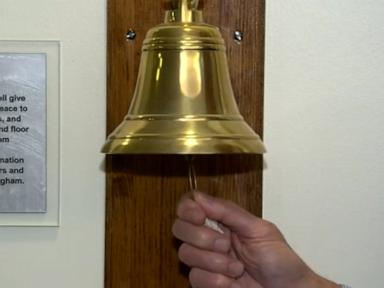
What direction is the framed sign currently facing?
toward the camera
